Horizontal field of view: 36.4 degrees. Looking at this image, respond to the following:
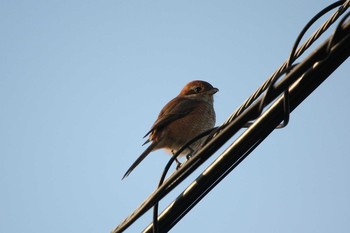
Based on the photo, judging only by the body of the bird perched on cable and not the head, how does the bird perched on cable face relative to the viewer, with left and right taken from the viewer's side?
facing to the right of the viewer
